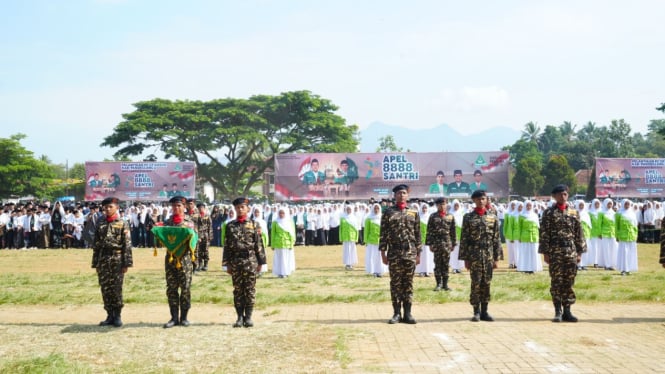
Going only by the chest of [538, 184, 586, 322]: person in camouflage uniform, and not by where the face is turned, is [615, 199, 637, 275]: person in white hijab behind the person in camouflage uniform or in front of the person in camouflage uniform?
behind

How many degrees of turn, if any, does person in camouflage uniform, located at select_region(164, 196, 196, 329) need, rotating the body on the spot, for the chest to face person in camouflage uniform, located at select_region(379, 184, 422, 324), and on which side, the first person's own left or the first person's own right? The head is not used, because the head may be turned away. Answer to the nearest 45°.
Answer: approximately 90° to the first person's own left

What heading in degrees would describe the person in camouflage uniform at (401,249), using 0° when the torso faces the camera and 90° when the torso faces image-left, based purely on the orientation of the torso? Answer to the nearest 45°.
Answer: approximately 0°

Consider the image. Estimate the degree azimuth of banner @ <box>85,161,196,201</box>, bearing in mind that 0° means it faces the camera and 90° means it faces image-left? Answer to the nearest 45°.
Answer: approximately 0°

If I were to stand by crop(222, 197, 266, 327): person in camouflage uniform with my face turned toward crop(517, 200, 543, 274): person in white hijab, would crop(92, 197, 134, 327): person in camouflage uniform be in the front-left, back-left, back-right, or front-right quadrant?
back-left

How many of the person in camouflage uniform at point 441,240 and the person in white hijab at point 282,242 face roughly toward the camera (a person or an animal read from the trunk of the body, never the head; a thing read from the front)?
2

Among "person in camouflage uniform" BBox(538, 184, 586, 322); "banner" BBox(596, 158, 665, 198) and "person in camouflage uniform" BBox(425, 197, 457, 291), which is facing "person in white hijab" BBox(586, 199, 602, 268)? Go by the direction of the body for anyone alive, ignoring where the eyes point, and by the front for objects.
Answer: the banner
